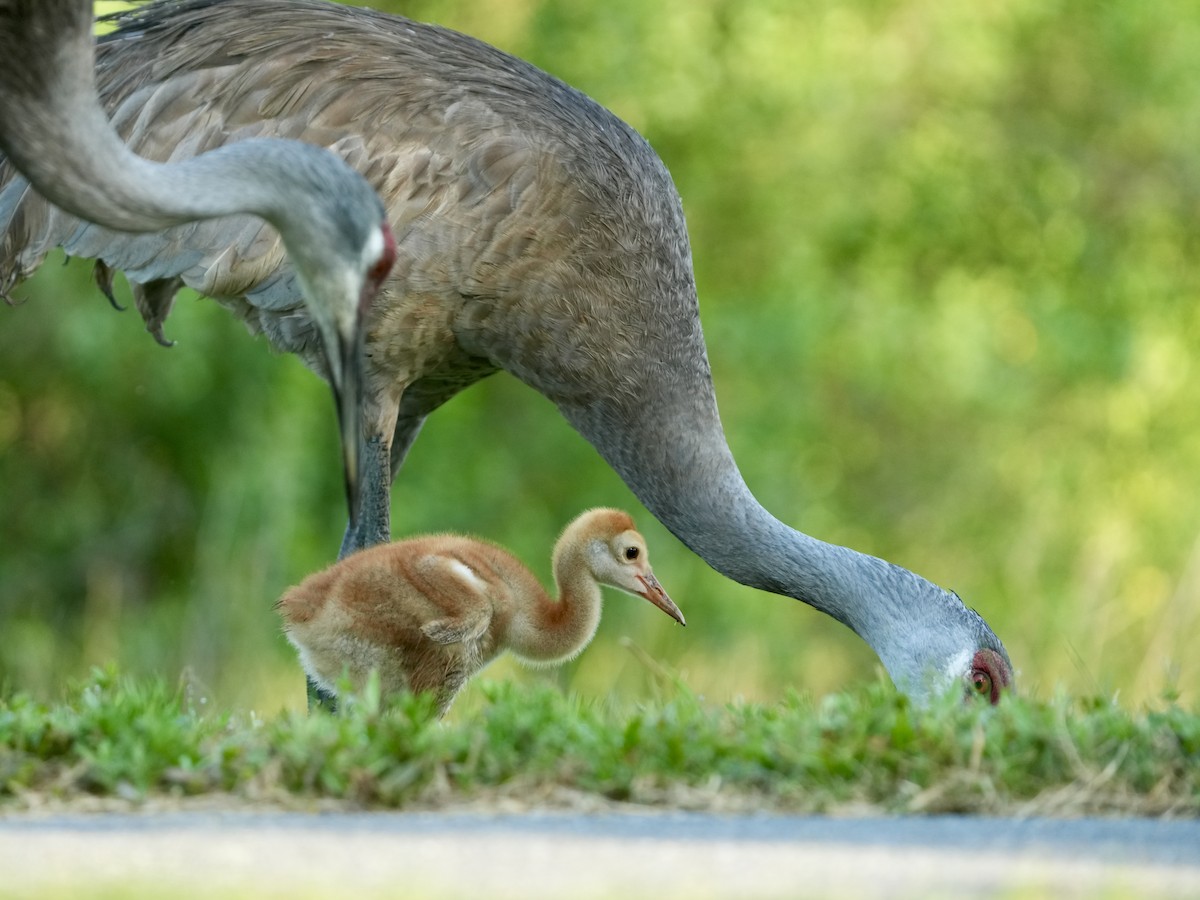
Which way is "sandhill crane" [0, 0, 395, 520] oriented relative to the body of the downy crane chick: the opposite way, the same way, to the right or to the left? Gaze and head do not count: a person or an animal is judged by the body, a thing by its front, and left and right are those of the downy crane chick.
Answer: the same way

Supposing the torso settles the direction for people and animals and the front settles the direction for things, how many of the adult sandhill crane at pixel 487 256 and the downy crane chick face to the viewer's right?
2

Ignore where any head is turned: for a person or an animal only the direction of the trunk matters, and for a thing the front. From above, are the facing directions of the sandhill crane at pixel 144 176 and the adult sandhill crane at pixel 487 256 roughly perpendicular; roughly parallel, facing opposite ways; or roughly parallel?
roughly parallel

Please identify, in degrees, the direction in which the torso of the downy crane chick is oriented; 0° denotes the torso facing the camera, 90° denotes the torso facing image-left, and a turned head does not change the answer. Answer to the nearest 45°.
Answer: approximately 270°

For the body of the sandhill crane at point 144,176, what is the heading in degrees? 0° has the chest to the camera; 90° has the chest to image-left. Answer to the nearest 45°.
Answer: approximately 270°

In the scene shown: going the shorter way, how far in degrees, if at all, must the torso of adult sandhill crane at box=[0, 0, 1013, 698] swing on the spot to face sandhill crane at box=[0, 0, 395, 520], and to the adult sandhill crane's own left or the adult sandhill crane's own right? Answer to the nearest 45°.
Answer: approximately 135° to the adult sandhill crane's own right

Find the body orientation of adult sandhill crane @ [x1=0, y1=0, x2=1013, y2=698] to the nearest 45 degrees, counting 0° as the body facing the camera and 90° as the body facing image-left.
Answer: approximately 270°

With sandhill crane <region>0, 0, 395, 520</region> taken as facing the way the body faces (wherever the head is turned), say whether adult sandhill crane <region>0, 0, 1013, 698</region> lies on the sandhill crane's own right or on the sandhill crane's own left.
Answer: on the sandhill crane's own left

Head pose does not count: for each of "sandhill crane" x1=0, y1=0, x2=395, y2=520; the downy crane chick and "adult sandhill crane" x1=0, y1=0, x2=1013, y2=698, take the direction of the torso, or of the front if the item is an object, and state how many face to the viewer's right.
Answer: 3
